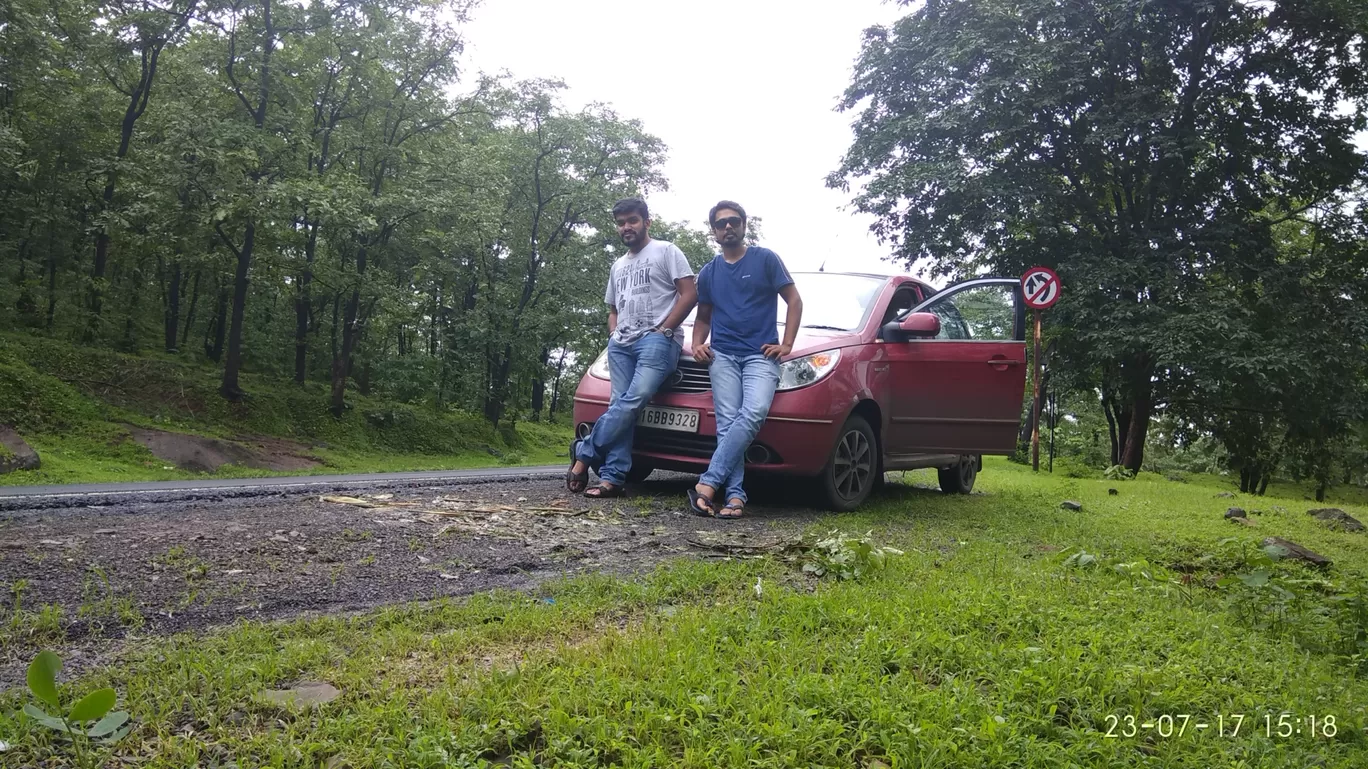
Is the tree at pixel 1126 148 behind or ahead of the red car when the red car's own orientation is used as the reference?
behind

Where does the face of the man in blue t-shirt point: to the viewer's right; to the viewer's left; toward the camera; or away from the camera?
toward the camera

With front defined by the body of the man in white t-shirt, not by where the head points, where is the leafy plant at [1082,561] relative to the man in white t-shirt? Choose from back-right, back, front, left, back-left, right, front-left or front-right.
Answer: left

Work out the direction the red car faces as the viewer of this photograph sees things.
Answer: facing the viewer and to the left of the viewer

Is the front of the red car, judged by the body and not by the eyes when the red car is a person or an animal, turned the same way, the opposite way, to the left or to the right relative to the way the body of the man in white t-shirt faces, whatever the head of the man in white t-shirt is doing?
the same way

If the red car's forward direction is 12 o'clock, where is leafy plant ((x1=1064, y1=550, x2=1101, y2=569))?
The leafy plant is roughly at 10 o'clock from the red car.

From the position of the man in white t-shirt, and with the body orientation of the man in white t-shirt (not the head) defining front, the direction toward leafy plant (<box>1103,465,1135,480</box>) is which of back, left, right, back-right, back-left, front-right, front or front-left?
back

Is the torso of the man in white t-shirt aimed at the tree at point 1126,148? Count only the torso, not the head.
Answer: no
